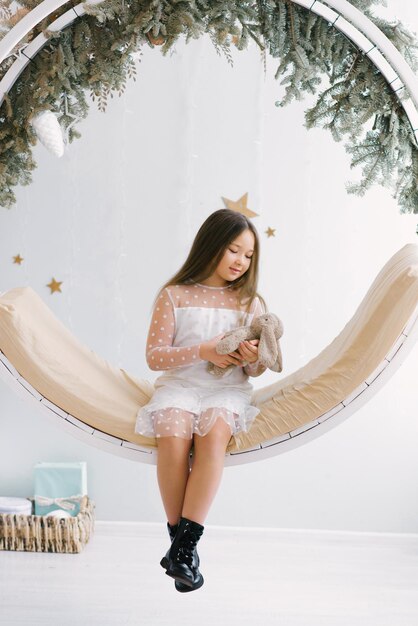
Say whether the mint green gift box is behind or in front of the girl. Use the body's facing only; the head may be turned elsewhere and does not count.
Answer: behind

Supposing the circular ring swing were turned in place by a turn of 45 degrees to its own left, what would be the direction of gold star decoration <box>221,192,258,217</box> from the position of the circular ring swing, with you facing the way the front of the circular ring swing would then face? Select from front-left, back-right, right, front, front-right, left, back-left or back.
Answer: back-left

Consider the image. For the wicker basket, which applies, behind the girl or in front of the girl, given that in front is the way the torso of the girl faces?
behind

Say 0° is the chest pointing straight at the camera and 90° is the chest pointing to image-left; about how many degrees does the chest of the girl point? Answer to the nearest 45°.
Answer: approximately 0°

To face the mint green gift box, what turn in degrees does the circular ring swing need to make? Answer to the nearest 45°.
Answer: approximately 135° to its right

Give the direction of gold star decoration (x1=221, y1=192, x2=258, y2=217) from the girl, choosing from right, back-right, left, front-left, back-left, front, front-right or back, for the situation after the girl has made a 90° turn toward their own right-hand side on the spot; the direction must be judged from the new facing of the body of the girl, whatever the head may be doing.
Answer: right
